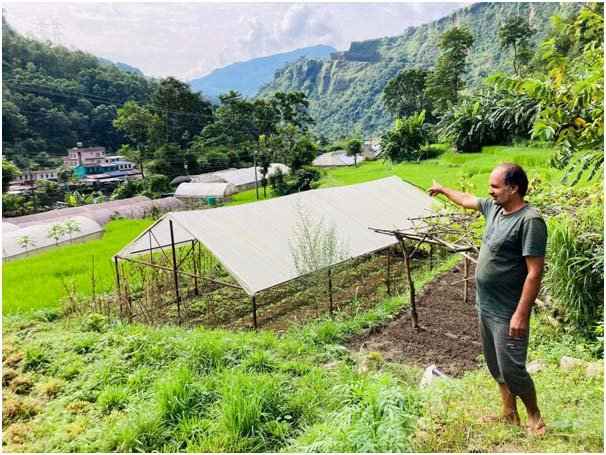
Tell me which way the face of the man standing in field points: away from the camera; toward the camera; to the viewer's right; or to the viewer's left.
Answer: to the viewer's left

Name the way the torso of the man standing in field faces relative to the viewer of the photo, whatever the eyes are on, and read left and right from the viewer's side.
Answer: facing the viewer and to the left of the viewer

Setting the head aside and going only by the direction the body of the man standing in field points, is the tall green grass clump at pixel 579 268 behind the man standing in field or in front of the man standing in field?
behind

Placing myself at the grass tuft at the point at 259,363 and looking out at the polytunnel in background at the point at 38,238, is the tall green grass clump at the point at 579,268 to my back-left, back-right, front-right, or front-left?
back-right
